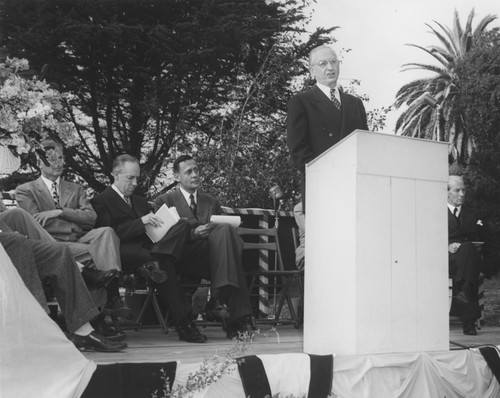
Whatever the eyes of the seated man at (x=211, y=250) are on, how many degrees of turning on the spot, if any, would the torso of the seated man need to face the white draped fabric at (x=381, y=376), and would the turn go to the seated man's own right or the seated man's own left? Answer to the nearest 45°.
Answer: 0° — they already face it

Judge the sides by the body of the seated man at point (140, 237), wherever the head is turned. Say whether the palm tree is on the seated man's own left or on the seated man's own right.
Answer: on the seated man's own left

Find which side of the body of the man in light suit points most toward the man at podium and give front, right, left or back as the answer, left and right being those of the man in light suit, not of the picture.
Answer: front

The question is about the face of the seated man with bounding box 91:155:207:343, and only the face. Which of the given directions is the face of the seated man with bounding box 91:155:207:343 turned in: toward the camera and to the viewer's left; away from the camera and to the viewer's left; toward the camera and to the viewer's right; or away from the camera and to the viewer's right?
toward the camera and to the viewer's right

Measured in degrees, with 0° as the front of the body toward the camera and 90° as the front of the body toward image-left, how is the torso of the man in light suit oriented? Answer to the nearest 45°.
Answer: approximately 315°

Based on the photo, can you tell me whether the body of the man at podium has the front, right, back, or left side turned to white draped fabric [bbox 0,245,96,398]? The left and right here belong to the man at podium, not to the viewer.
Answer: right

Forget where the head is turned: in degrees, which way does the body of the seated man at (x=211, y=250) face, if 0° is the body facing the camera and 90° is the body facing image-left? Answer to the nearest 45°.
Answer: approximately 315°

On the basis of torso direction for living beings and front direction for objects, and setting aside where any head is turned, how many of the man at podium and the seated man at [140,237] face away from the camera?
0

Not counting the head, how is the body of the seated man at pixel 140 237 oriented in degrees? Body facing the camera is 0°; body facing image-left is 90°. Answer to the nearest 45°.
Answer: approximately 315°

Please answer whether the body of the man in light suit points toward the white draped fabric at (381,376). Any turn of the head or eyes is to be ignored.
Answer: yes

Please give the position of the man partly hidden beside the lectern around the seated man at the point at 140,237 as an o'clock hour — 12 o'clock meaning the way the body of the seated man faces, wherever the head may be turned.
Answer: The man partly hidden beside the lectern is roughly at 10 o'clock from the seated man.
